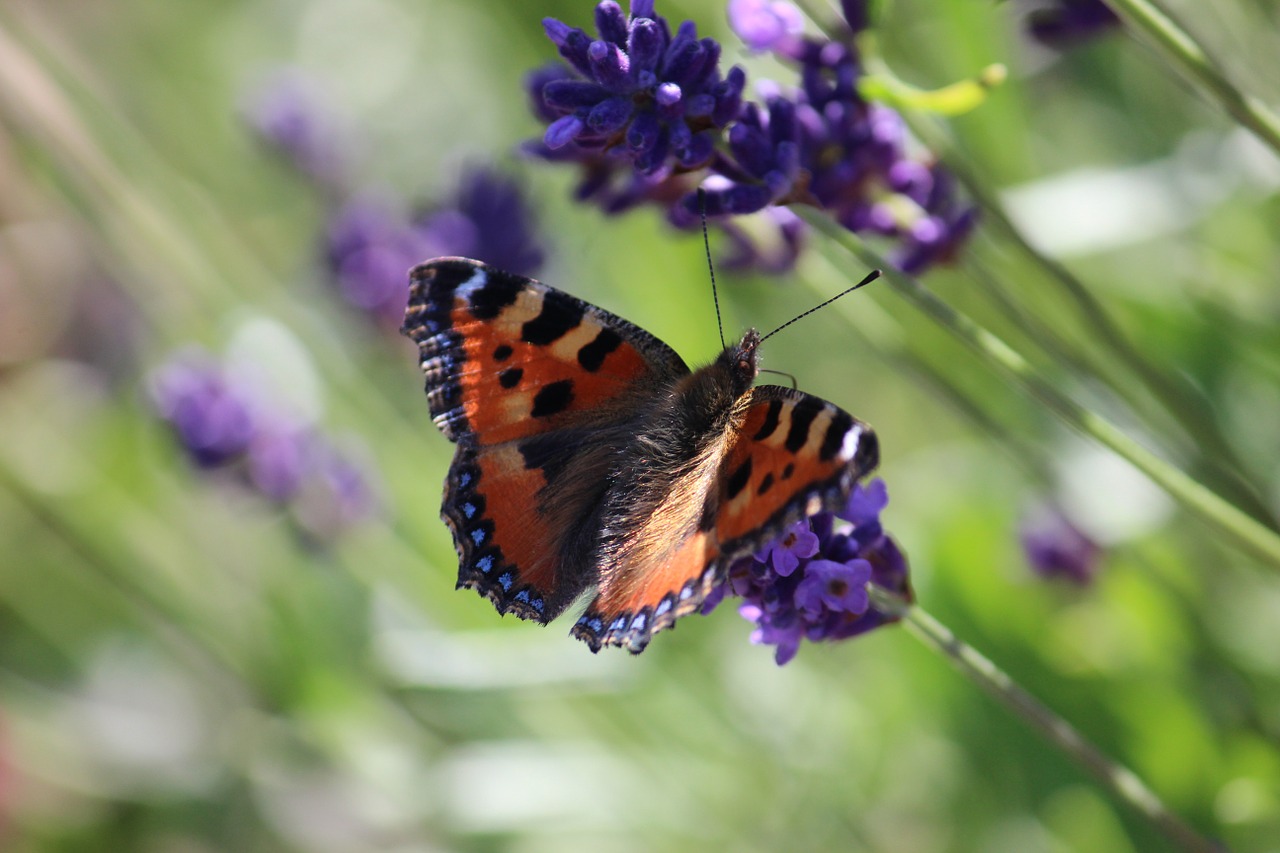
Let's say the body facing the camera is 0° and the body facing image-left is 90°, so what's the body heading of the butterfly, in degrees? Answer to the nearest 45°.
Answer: approximately 225°

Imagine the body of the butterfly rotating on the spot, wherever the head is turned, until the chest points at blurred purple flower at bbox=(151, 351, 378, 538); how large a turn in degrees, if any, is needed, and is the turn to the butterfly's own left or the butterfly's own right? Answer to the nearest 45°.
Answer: approximately 90° to the butterfly's own left

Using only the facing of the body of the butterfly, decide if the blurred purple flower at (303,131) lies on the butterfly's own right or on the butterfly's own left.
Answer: on the butterfly's own left
